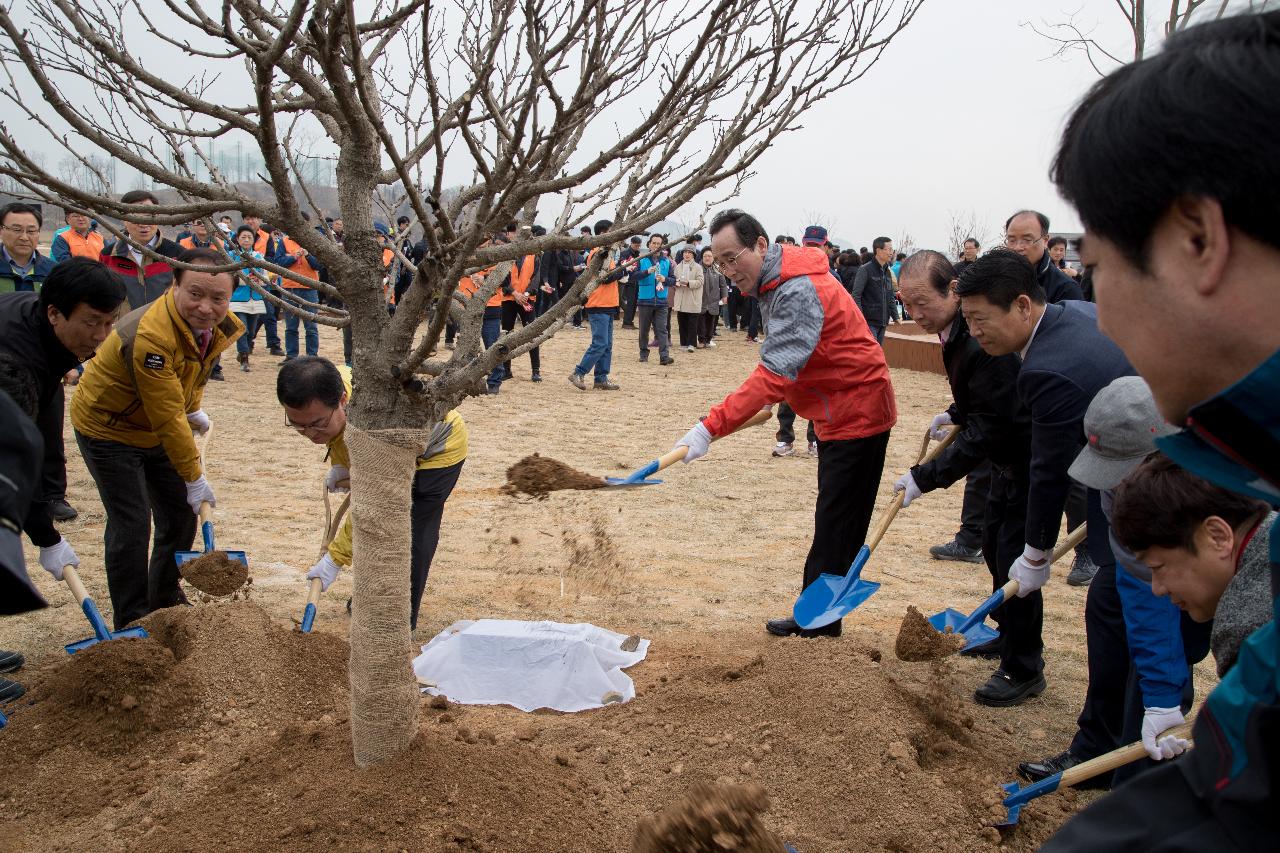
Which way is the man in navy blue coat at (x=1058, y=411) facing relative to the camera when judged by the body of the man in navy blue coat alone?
to the viewer's left

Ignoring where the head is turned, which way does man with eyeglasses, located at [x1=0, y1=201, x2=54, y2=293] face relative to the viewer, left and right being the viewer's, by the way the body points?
facing the viewer

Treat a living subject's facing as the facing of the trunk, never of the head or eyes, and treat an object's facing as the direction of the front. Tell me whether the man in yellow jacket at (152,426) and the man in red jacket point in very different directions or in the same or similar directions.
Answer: very different directions

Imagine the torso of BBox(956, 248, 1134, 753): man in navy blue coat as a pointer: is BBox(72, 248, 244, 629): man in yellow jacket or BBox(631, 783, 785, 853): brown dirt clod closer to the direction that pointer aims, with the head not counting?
the man in yellow jacket

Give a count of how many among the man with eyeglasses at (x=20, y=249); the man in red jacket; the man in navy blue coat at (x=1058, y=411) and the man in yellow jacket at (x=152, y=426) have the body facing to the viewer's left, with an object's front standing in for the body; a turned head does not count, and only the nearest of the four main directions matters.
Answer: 2

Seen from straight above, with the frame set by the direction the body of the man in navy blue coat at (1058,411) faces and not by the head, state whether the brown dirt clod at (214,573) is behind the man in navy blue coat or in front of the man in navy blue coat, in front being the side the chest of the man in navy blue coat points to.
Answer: in front

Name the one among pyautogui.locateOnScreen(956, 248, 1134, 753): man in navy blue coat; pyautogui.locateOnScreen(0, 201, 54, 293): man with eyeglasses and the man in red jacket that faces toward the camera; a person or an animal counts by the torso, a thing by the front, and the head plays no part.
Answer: the man with eyeglasses

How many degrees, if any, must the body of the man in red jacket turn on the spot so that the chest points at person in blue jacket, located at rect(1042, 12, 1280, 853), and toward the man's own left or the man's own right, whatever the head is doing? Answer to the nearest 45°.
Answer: approximately 90° to the man's own left

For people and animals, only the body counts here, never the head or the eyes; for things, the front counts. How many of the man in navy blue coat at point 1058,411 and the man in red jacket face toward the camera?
0

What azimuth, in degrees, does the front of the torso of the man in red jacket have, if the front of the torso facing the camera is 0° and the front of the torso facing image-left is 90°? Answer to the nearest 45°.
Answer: approximately 90°

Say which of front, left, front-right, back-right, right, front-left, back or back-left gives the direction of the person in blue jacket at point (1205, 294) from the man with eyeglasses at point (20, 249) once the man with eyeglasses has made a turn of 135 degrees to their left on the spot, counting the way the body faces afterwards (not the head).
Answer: back-right

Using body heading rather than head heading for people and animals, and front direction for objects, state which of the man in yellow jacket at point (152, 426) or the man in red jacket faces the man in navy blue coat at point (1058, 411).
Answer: the man in yellow jacket

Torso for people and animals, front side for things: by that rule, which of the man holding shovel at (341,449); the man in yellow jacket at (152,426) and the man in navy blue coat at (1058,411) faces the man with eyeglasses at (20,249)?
the man in navy blue coat

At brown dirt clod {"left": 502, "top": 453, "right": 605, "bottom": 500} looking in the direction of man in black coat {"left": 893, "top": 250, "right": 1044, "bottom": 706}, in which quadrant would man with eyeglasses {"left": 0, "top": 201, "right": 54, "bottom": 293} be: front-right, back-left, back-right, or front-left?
back-left

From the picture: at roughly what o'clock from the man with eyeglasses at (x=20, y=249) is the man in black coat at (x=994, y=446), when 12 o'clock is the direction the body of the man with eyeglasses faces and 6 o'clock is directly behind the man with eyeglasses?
The man in black coat is roughly at 11 o'clock from the man with eyeglasses.
